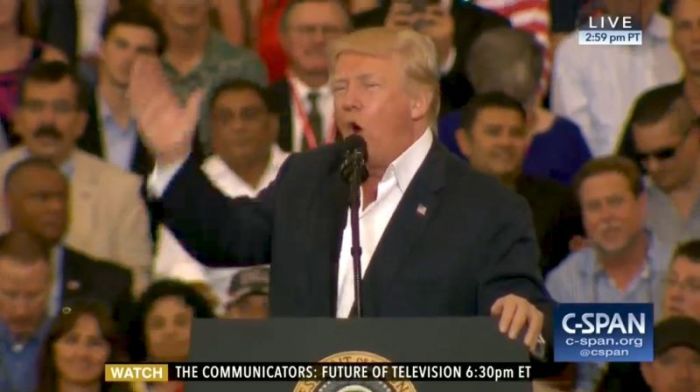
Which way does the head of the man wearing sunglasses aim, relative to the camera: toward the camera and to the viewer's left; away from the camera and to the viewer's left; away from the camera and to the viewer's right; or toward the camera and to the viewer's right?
toward the camera and to the viewer's left

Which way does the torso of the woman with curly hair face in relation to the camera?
toward the camera

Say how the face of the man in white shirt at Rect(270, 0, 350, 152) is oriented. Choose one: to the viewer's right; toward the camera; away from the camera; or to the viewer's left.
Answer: toward the camera

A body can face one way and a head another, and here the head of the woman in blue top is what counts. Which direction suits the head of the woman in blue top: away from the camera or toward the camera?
away from the camera

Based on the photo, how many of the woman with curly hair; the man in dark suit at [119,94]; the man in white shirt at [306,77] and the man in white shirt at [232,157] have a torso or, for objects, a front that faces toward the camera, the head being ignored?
4

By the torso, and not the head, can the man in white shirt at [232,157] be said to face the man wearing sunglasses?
no

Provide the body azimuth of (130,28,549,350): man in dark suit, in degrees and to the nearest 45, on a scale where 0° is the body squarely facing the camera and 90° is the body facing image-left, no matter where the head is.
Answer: approximately 45°

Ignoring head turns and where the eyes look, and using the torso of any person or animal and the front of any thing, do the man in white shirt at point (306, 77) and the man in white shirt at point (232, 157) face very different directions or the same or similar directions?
same or similar directions

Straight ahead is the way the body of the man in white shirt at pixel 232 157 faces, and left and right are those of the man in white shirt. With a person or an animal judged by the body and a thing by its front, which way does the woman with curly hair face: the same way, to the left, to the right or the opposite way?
the same way

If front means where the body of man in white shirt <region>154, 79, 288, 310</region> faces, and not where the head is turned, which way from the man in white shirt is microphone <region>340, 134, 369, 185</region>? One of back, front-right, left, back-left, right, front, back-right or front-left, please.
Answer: front

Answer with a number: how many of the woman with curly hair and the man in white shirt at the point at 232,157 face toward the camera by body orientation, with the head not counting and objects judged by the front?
2

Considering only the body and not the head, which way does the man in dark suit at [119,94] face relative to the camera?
toward the camera

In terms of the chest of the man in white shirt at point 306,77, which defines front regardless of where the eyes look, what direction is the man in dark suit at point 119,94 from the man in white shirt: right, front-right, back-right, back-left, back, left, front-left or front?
right

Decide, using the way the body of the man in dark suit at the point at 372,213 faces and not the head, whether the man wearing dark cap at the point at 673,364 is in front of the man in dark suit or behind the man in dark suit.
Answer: behind
